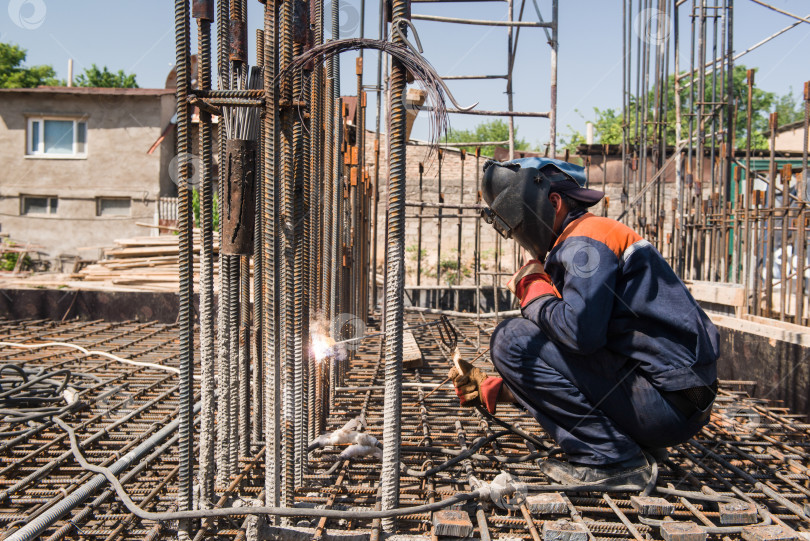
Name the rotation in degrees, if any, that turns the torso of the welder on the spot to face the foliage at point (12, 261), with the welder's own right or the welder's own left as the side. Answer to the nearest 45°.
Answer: approximately 45° to the welder's own right

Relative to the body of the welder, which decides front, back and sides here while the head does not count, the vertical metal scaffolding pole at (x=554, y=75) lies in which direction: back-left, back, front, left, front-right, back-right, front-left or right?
right

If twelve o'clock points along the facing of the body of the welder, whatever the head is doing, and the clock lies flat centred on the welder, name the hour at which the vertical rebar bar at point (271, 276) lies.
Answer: The vertical rebar bar is roughly at 11 o'clock from the welder.

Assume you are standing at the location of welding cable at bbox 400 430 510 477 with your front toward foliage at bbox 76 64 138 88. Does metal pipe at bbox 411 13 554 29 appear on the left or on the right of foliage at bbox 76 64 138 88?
right

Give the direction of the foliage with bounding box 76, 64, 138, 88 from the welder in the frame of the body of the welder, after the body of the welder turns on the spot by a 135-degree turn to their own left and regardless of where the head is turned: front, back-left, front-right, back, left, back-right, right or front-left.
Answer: back

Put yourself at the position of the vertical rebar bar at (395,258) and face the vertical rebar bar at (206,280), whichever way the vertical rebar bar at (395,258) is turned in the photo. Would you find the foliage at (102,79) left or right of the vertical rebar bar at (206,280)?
right

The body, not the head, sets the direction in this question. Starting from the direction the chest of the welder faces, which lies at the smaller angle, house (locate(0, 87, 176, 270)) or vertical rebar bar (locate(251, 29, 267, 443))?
the vertical rebar bar

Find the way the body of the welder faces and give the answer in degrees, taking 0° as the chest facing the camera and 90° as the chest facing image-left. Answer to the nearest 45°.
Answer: approximately 90°

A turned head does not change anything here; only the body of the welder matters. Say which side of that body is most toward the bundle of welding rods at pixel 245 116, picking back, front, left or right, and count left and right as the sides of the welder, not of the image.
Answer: front

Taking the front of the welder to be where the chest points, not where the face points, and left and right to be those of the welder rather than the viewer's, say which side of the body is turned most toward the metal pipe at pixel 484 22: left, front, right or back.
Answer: right

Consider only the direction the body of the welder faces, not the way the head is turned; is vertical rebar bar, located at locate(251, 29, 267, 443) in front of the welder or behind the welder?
in front
